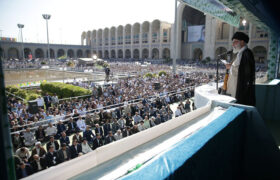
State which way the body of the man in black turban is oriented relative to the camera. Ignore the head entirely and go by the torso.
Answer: to the viewer's left

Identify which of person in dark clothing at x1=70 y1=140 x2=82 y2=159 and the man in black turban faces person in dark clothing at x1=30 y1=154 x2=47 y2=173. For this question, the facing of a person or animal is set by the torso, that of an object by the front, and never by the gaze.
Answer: the man in black turban

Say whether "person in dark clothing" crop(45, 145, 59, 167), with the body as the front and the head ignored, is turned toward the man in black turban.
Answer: yes

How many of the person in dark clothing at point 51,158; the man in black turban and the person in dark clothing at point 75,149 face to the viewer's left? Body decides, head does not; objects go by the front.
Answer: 1

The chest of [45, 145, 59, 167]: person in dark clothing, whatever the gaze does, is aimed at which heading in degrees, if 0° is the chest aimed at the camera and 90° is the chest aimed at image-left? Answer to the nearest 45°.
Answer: approximately 315°

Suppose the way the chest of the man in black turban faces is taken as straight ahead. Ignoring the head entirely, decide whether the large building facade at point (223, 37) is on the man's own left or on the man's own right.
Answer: on the man's own right

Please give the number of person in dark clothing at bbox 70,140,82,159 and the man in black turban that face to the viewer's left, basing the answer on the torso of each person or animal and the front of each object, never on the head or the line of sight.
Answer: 1

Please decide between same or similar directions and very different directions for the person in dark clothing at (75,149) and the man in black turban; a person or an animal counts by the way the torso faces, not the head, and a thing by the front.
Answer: very different directions

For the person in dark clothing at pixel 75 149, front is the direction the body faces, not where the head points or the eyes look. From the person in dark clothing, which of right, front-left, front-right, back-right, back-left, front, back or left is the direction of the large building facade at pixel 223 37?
left

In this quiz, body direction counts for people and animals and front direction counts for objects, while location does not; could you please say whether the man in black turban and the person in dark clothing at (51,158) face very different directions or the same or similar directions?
very different directions

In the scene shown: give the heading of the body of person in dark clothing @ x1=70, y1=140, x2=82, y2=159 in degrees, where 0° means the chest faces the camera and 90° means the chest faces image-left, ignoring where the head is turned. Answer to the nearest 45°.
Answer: approximately 315°

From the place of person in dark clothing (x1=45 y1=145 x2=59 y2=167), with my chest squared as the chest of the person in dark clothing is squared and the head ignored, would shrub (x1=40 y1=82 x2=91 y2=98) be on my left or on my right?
on my left
